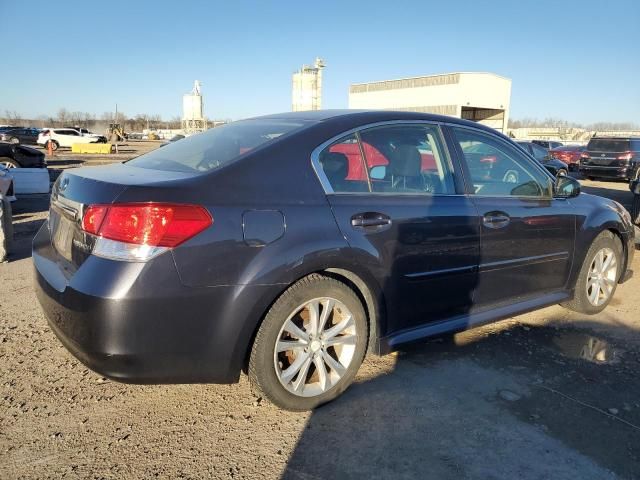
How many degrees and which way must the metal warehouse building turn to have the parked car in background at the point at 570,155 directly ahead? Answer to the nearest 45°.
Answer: approximately 45° to its right

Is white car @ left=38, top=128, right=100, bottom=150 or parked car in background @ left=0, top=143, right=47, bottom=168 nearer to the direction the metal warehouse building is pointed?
the parked car in background

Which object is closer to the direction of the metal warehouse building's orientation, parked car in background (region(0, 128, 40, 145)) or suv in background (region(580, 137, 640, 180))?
the suv in background

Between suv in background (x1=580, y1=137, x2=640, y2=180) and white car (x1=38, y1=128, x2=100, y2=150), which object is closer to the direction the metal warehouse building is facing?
the suv in background

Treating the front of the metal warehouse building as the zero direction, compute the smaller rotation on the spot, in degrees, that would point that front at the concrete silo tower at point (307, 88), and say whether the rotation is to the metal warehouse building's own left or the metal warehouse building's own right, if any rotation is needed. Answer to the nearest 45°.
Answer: approximately 90° to the metal warehouse building's own right

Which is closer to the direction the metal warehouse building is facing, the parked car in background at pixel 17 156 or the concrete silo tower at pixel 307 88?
the parked car in background

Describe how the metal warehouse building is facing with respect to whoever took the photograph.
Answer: facing the viewer and to the right of the viewer

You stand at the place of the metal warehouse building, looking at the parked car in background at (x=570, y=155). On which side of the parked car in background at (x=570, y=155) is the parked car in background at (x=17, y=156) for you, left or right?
right

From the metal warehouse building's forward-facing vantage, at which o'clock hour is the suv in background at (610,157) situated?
The suv in background is roughly at 1 o'clock from the metal warehouse building.

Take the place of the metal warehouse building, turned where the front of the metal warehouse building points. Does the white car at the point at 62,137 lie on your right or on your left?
on your right

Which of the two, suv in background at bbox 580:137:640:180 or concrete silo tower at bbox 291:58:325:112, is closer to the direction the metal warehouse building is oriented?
the suv in background

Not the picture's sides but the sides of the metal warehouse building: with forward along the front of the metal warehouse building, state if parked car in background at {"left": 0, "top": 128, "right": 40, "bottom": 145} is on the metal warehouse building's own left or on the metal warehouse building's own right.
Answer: on the metal warehouse building's own right

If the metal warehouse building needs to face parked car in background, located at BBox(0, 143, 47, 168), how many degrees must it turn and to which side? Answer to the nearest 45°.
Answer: approximately 45° to its right

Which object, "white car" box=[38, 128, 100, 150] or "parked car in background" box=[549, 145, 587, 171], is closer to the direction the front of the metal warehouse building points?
the parked car in background
